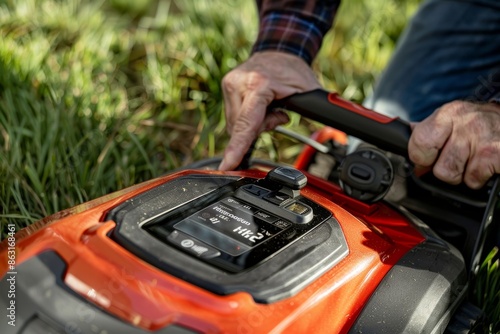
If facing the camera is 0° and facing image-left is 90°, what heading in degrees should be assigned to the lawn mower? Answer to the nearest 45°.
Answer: approximately 45°
